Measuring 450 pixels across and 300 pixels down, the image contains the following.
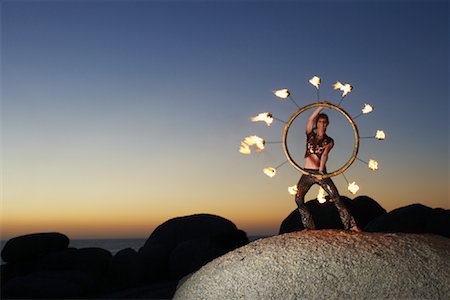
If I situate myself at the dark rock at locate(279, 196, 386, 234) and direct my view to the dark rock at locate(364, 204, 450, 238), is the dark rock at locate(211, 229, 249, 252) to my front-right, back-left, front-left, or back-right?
back-right

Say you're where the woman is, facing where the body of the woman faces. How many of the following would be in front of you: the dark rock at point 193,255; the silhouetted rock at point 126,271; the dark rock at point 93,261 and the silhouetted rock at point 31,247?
0

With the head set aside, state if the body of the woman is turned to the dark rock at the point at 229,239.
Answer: no

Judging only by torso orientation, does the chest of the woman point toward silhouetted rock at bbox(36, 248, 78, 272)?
no

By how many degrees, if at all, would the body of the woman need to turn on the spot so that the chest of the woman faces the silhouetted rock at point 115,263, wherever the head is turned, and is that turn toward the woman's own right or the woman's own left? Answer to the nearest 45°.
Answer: approximately 135° to the woman's own right

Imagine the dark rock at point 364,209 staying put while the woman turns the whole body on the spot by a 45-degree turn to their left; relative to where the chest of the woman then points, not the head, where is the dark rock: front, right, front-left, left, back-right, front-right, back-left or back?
back-left

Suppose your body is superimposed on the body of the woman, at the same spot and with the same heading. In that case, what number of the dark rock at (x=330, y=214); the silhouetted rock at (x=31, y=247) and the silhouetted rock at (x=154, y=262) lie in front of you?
0

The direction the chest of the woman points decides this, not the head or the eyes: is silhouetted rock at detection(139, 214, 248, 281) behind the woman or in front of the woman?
behind

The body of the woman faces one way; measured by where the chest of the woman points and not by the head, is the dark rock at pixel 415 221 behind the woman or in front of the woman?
behind

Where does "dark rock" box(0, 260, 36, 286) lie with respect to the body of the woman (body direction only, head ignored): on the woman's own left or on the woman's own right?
on the woman's own right

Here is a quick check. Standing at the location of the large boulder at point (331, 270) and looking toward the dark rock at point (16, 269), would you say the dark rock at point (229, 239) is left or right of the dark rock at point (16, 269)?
right

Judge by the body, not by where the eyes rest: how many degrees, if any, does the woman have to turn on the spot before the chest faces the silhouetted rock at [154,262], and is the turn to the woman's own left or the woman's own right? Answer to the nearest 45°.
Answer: approximately 135° to the woman's own right

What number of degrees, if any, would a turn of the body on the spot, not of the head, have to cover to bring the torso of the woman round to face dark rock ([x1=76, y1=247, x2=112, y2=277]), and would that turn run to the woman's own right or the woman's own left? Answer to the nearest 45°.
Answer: approximately 135° to the woman's own right

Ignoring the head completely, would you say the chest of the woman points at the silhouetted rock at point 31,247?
no

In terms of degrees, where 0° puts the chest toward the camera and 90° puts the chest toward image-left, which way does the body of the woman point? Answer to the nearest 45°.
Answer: approximately 0°
